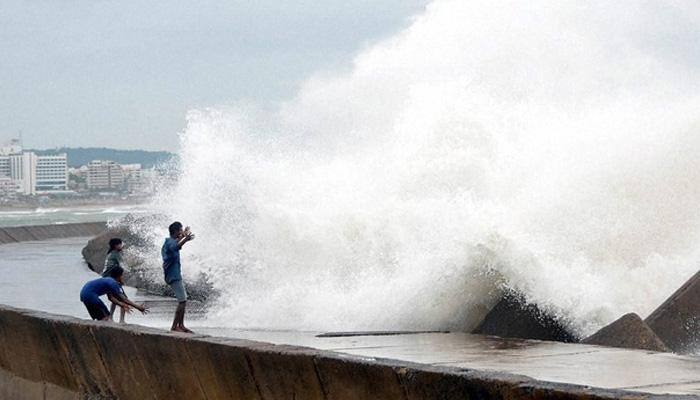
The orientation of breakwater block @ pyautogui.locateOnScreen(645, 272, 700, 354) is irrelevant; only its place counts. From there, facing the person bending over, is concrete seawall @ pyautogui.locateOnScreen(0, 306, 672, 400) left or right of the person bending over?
left

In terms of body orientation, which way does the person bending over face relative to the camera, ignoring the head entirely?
to the viewer's right

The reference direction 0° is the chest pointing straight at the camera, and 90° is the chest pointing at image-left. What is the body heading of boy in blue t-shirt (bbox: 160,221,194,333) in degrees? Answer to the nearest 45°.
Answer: approximately 270°

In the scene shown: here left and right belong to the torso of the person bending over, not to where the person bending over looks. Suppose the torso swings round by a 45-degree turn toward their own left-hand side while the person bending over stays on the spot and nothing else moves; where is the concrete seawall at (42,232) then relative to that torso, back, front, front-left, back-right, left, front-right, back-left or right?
front-left
